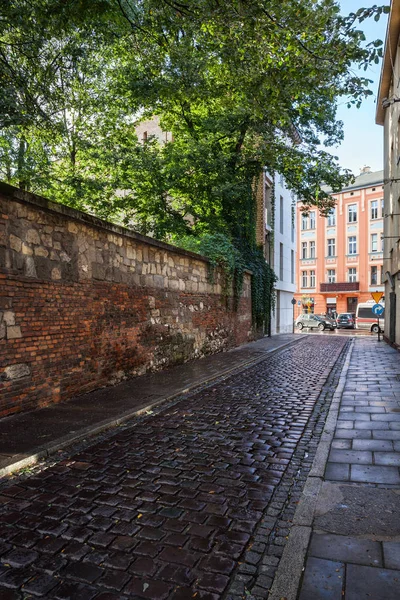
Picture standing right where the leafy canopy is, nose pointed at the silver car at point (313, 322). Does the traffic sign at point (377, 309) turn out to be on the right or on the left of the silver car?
right

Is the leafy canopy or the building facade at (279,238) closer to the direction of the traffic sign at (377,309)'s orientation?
the leafy canopy

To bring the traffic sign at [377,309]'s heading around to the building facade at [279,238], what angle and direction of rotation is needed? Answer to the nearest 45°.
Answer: approximately 135° to its right

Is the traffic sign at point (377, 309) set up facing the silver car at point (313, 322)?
no

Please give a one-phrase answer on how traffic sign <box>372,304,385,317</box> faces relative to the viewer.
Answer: facing the viewer

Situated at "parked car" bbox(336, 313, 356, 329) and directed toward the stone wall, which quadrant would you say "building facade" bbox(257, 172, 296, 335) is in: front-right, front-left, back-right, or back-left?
front-right

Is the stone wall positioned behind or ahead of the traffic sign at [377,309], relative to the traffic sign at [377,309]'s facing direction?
ahead

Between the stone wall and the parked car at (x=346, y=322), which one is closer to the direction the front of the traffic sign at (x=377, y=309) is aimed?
the stone wall

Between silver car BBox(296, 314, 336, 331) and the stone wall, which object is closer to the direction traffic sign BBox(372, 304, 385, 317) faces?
the stone wall

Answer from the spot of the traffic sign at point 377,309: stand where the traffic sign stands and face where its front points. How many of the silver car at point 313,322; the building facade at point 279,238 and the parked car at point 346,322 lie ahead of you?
0
